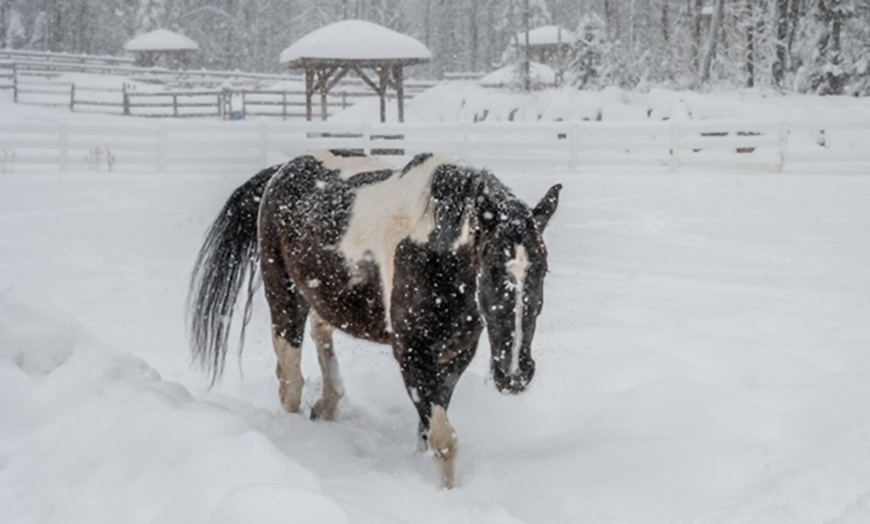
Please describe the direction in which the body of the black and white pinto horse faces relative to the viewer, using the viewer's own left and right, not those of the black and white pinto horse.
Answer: facing the viewer and to the right of the viewer

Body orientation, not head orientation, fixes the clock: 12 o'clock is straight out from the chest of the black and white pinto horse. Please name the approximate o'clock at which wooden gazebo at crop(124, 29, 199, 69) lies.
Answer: The wooden gazebo is roughly at 7 o'clock from the black and white pinto horse.

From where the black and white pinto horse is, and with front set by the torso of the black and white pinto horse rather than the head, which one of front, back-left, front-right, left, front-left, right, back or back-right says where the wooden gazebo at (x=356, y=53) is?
back-left

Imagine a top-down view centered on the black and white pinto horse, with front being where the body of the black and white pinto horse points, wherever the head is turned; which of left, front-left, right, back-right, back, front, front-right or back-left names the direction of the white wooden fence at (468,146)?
back-left

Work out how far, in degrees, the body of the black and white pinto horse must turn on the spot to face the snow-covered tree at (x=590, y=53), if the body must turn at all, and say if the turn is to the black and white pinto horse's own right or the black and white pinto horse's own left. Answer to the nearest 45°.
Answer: approximately 135° to the black and white pinto horse's own left

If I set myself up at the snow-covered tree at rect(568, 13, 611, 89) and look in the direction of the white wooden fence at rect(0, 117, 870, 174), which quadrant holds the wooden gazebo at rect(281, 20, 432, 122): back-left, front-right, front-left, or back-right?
front-right
